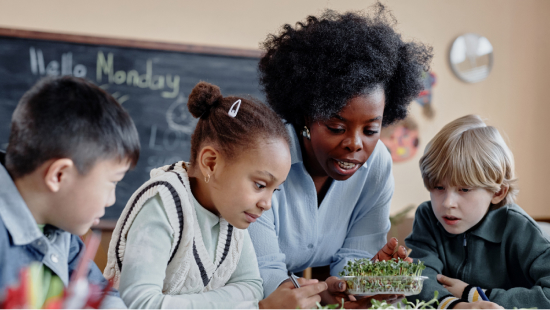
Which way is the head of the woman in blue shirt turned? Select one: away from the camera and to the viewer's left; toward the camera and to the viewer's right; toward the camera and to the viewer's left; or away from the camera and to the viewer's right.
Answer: toward the camera and to the viewer's right

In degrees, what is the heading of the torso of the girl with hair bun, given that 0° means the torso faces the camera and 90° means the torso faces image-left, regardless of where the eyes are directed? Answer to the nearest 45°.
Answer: approximately 315°

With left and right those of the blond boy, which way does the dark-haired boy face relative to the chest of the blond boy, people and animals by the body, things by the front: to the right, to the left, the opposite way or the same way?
to the left

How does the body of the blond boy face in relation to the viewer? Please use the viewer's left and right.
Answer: facing the viewer and to the left of the viewer

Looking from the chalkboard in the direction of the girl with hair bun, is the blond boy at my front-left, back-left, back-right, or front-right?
front-left

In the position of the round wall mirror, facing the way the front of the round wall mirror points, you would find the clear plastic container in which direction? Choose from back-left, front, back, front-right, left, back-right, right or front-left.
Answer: front

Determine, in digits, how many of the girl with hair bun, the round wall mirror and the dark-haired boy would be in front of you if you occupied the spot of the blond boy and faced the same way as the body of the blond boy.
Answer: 2

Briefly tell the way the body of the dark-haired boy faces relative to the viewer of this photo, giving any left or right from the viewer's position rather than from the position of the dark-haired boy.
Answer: facing to the right of the viewer

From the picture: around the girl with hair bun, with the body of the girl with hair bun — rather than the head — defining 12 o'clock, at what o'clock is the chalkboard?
The chalkboard is roughly at 7 o'clock from the girl with hair bun.

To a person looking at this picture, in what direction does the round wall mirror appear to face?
facing the viewer

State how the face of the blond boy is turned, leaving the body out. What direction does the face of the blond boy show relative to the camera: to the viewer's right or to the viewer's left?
to the viewer's left

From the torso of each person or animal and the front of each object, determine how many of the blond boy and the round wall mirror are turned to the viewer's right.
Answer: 0

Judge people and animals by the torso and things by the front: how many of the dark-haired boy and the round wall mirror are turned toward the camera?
1

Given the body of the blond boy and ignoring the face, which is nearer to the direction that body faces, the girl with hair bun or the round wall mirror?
the girl with hair bun

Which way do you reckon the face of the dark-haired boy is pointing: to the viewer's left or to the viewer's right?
to the viewer's right

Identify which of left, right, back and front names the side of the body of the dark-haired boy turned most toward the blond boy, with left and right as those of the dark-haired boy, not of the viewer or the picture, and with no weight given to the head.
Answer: front
